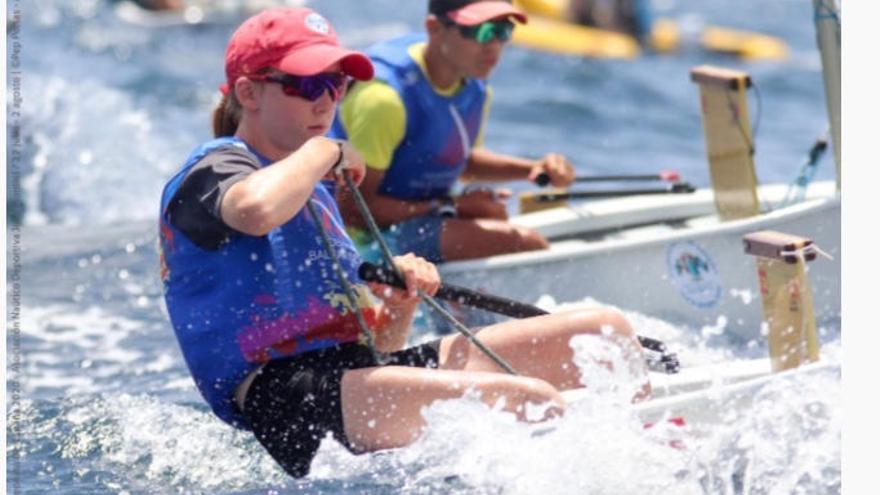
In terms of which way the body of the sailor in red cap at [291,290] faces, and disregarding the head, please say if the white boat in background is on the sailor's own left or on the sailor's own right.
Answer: on the sailor's own left
